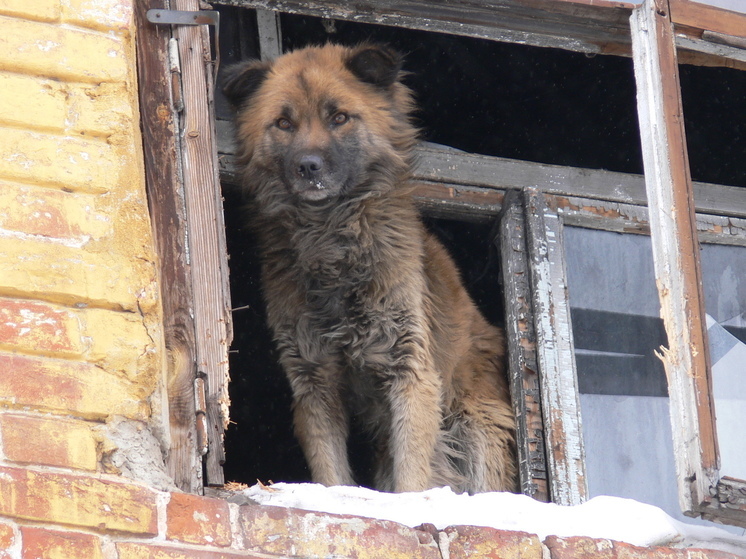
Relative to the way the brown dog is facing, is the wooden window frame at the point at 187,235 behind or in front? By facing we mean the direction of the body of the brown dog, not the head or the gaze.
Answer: in front

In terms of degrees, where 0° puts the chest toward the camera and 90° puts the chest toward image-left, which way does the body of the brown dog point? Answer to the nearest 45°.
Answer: approximately 45°
